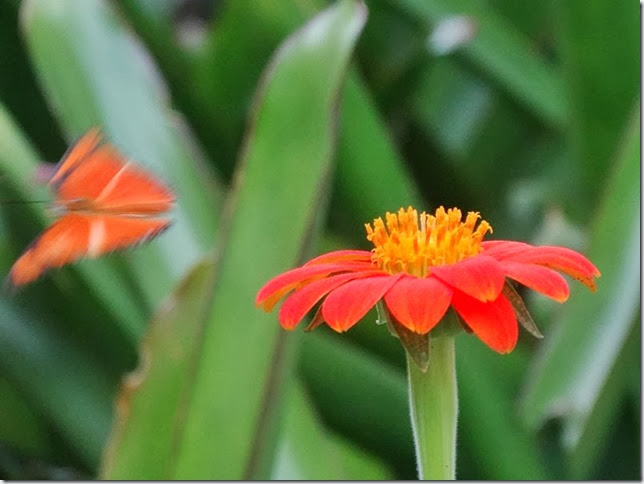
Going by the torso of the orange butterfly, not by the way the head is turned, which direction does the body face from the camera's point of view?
to the viewer's left
